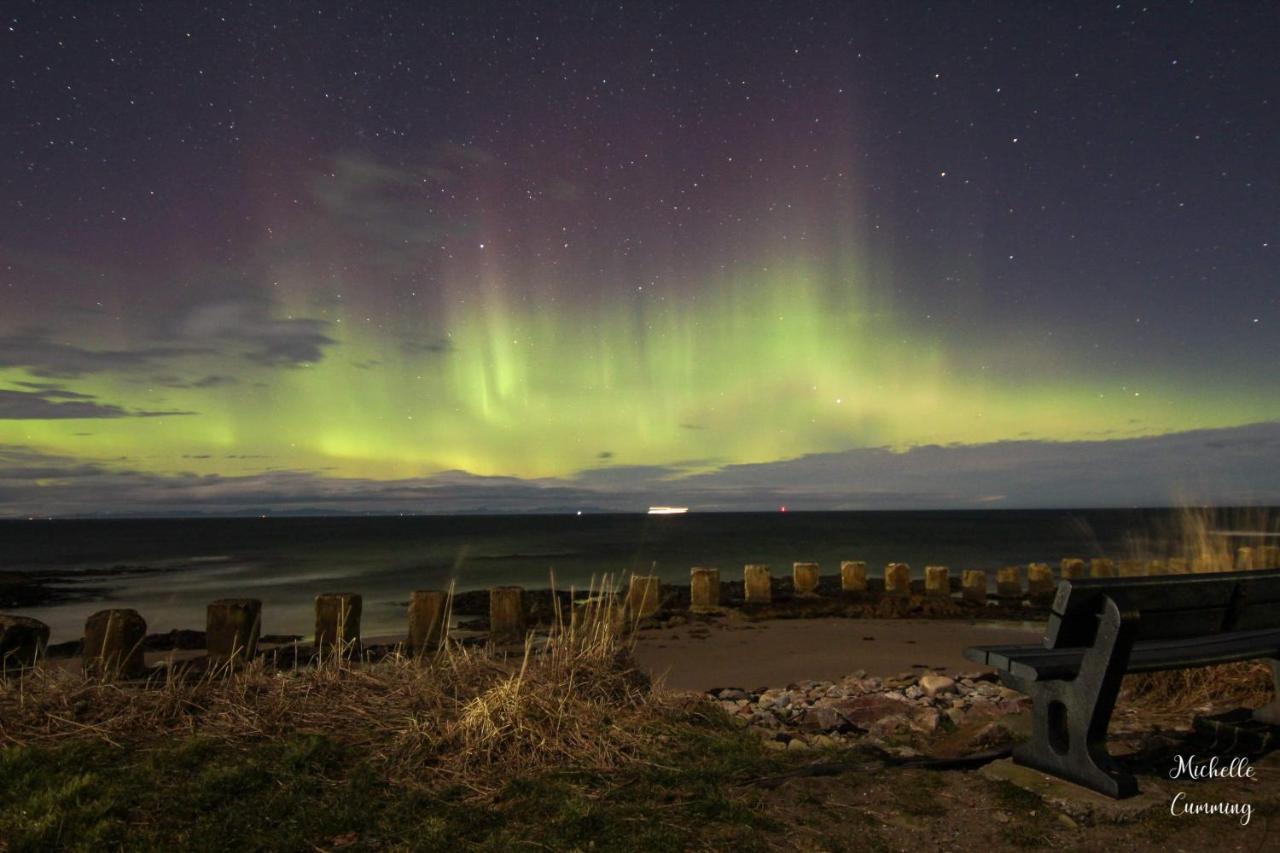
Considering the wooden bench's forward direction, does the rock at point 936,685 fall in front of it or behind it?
in front

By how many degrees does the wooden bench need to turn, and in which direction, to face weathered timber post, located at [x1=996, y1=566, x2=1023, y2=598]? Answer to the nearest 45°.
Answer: approximately 45° to its right

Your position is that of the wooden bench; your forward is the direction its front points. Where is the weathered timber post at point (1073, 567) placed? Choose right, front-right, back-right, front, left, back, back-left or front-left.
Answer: front-right

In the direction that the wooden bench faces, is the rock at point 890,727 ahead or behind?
ahead

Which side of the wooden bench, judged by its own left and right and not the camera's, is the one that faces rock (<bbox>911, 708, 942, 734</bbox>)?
front

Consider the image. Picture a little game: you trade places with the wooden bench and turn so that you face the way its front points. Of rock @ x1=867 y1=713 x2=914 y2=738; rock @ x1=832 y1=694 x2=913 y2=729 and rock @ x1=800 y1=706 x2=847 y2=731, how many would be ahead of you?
3

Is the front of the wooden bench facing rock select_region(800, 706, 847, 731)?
yes

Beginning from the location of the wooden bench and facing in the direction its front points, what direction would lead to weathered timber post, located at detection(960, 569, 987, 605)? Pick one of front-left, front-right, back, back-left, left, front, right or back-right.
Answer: front-right

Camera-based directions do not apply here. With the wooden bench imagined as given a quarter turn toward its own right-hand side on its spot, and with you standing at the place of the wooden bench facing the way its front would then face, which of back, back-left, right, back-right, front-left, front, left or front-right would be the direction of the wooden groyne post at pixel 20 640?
back-left

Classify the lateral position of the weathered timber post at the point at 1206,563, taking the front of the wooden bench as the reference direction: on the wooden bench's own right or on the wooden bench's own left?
on the wooden bench's own right
